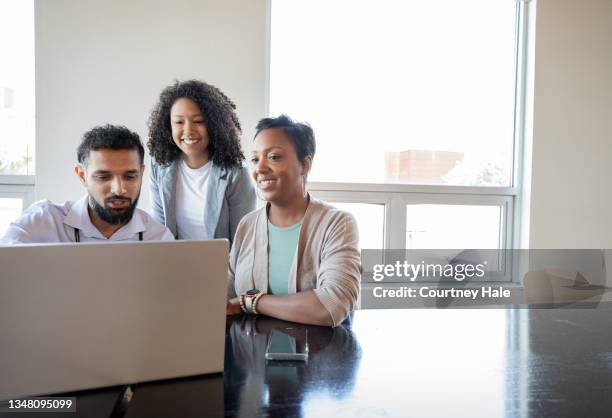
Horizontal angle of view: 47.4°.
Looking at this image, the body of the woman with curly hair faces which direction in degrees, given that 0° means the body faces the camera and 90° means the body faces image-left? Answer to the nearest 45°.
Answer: approximately 0°

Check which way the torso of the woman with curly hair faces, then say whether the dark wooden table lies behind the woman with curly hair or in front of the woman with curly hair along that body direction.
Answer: in front

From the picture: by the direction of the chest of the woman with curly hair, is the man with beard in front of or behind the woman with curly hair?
in front

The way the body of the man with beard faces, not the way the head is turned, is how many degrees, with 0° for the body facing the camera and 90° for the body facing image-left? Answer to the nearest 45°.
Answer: approximately 0°

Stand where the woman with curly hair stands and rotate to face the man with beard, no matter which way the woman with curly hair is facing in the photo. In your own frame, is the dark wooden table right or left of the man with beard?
left

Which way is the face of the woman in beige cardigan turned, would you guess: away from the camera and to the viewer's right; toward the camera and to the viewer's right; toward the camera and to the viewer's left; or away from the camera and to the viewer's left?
toward the camera and to the viewer's left

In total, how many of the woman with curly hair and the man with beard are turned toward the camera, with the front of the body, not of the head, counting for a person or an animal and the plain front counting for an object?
2

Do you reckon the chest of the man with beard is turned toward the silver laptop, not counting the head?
yes
